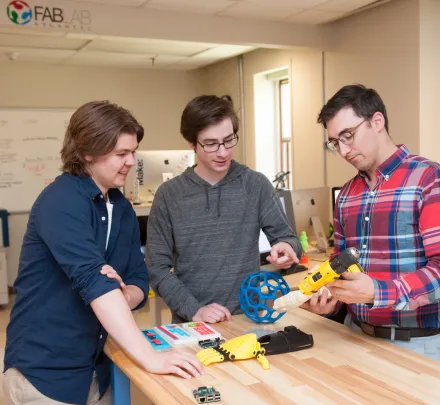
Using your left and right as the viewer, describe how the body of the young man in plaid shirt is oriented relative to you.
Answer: facing the viewer and to the left of the viewer

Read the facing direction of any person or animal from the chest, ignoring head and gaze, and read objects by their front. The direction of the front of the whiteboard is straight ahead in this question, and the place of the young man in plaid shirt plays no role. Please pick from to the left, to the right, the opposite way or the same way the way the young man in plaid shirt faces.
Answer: to the right

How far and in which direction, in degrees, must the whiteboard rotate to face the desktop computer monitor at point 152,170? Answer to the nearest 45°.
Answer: approximately 45° to its left

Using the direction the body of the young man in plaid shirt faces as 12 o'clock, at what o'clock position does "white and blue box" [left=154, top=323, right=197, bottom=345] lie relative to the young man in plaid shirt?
The white and blue box is roughly at 1 o'clock from the young man in plaid shirt.

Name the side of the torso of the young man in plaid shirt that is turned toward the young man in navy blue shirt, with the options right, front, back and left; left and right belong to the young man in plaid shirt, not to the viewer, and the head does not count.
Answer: front

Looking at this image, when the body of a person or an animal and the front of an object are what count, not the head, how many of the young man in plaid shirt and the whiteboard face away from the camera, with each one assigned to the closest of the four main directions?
0

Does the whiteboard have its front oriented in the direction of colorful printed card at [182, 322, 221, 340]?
yes

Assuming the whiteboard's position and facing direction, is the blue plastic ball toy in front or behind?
in front

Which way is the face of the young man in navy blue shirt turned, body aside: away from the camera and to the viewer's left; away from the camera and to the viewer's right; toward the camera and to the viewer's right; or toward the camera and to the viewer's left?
toward the camera and to the viewer's right

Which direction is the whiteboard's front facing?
toward the camera
